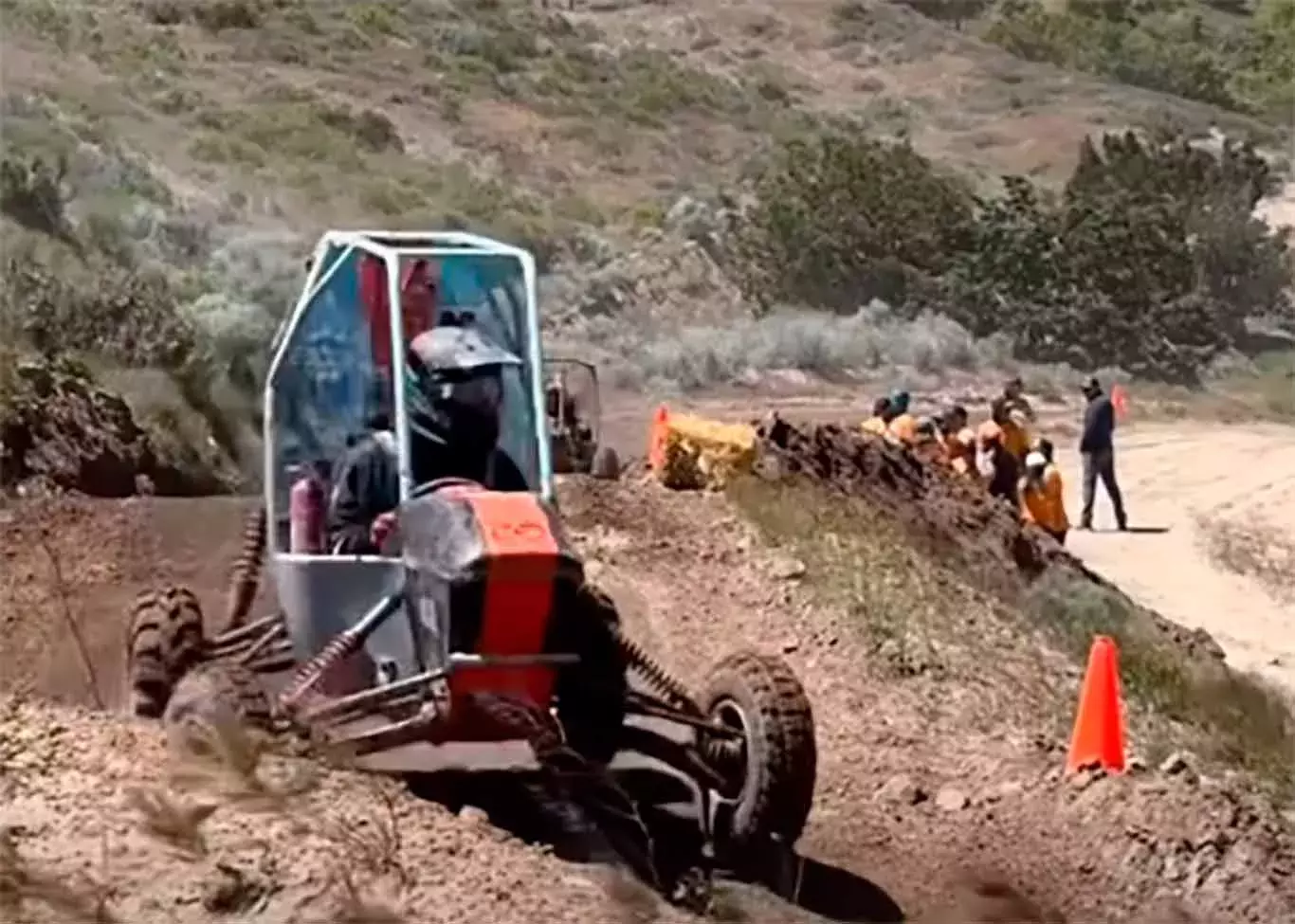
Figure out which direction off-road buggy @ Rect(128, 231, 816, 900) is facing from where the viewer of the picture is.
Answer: facing the viewer and to the right of the viewer

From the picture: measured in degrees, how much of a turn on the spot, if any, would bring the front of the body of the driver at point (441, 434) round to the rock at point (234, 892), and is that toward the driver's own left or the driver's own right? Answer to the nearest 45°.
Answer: approximately 45° to the driver's own right

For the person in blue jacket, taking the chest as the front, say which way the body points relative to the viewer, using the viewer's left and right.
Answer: facing to the left of the viewer

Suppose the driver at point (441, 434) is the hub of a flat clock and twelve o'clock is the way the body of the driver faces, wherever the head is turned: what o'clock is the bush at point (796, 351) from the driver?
The bush is roughly at 8 o'clock from the driver.

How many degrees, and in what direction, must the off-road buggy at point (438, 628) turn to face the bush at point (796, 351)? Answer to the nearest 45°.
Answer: approximately 135° to its left

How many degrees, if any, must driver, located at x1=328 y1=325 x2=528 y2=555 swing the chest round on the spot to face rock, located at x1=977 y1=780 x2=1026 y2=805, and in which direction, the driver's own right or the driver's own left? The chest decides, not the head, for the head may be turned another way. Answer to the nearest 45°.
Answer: approximately 45° to the driver's own left

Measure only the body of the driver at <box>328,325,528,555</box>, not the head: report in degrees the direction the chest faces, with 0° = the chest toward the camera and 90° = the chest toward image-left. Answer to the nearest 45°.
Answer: approximately 315°

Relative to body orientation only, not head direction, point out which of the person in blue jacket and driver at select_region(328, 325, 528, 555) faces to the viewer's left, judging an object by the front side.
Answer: the person in blue jacket
